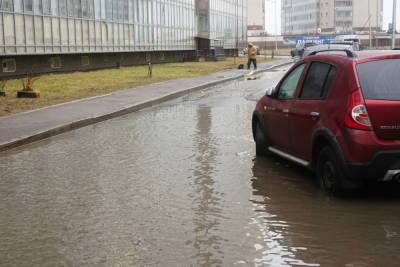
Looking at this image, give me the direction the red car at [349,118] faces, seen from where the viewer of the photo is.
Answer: facing away from the viewer and to the left of the viewer

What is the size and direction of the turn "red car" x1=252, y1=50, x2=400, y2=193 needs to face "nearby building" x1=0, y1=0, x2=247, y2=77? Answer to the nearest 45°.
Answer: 0° — it already faces it
